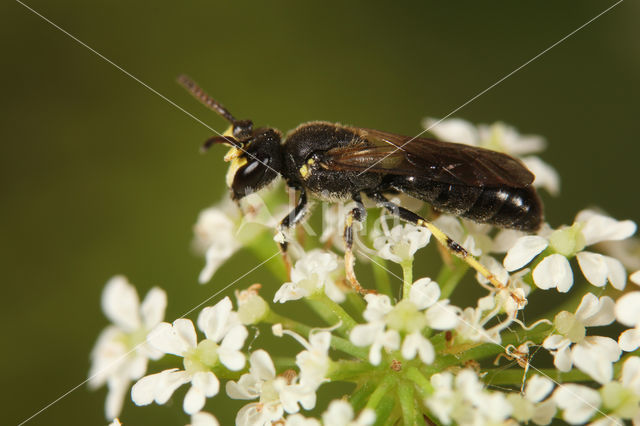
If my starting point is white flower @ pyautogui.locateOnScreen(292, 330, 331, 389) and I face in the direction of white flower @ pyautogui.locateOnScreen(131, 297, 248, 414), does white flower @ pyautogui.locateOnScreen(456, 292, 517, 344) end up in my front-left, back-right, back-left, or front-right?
back-right

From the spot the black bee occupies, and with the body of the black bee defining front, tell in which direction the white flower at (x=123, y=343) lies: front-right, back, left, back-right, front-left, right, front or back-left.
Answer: front

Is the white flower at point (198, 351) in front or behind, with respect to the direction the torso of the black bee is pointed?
in front

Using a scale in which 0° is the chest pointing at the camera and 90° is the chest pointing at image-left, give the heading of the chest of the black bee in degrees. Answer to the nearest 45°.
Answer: approximately 90°
